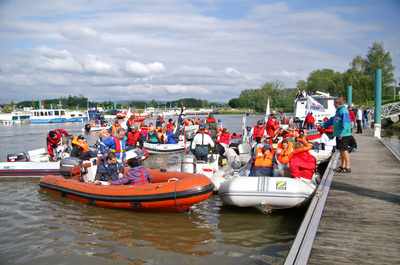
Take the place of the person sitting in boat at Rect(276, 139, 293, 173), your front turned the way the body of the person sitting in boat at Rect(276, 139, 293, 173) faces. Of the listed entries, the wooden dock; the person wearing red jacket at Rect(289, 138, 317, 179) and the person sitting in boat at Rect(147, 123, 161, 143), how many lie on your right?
1

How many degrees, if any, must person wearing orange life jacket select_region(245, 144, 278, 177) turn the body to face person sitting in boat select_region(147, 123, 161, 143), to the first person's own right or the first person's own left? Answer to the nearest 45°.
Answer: approximately 135° to the first person's own right

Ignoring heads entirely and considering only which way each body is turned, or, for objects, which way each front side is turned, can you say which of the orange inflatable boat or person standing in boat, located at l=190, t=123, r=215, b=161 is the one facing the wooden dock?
the orange inflatable boat

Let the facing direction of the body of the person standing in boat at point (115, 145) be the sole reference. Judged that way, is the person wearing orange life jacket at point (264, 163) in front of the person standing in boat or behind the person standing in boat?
in front

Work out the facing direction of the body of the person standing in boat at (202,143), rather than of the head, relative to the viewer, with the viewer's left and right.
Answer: facing away from the viewer

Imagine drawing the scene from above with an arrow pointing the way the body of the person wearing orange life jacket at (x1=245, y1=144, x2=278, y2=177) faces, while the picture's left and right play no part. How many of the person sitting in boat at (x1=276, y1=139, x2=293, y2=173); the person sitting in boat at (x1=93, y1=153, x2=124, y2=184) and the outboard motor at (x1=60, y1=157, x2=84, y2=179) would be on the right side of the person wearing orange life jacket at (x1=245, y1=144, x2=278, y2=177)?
2
